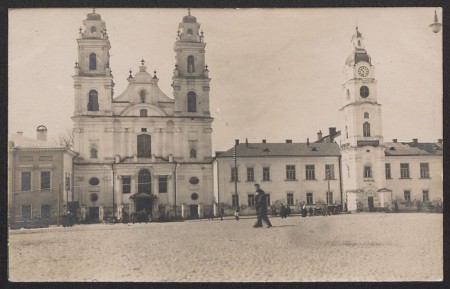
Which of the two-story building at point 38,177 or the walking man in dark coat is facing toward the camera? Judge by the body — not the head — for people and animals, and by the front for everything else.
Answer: the two-story building

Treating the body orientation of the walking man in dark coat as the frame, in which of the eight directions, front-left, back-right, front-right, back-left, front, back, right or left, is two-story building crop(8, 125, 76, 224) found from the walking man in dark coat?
front

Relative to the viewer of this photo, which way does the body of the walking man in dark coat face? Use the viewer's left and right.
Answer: facing to the left of the viewer

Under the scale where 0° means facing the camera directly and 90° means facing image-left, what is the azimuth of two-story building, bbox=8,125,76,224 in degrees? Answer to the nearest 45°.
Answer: approximately 0°

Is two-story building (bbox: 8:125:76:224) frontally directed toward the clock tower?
no

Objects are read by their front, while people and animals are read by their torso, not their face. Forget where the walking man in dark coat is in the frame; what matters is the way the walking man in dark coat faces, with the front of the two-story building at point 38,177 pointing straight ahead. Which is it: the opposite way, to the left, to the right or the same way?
to the right

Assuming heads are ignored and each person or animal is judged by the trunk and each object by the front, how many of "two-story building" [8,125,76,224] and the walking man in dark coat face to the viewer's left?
1
